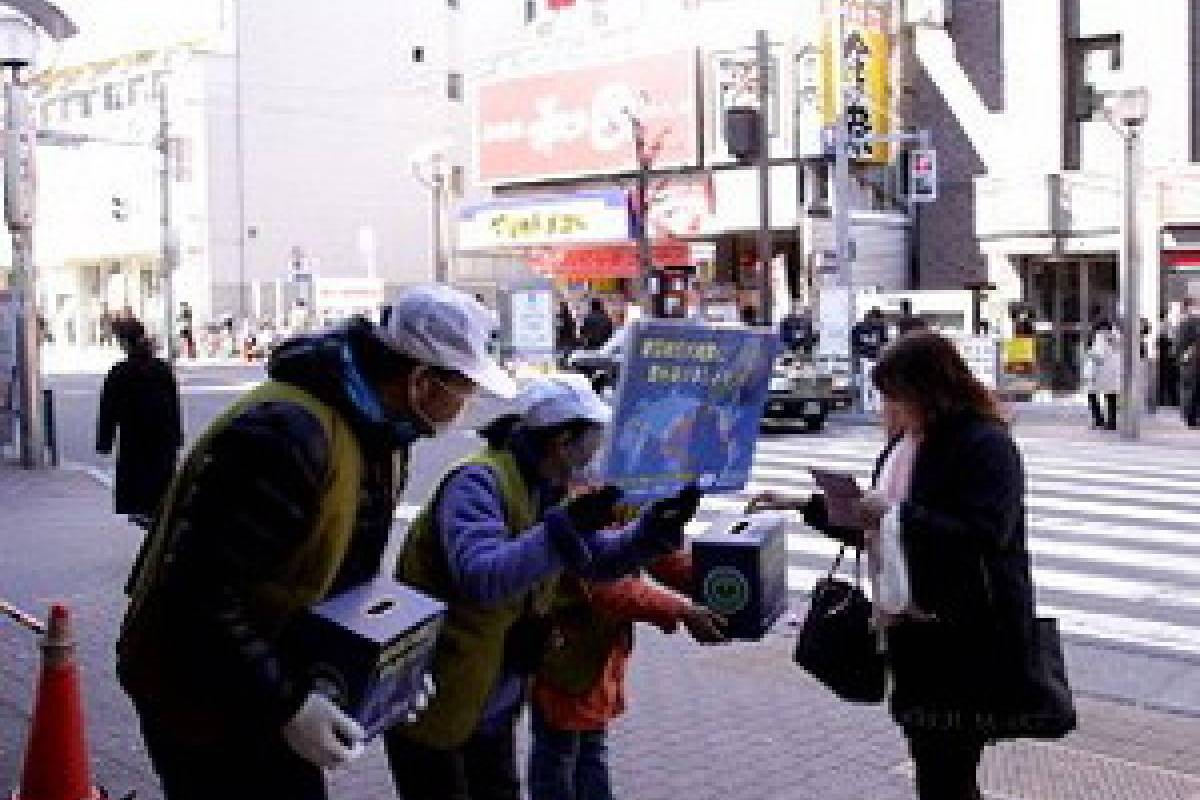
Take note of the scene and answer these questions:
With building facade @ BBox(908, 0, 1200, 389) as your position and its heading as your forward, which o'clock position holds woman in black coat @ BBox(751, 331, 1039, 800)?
The woman in black coat is roughly at 12 o'clock from the building facade.

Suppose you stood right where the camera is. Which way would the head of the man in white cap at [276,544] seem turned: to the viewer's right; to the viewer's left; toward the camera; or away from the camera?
to the viewer's right

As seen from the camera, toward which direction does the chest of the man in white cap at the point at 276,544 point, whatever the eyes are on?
to the viewer's right

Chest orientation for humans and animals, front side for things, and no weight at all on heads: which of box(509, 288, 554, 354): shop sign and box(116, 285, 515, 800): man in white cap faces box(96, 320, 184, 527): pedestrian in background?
the shop sign

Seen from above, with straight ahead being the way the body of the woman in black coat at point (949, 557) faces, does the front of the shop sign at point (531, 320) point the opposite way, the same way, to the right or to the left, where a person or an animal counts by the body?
to the left

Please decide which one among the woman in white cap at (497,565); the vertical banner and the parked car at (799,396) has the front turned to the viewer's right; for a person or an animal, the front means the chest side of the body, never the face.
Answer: the woman in white cap

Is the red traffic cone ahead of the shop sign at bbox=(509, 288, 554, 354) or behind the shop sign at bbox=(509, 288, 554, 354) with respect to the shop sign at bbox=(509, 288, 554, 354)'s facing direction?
ahead

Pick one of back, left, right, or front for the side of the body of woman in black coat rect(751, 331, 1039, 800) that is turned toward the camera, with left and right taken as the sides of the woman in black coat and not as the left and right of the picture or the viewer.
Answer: left

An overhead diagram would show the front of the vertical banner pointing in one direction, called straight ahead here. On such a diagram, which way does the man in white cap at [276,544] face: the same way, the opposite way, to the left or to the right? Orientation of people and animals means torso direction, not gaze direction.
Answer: to the left
